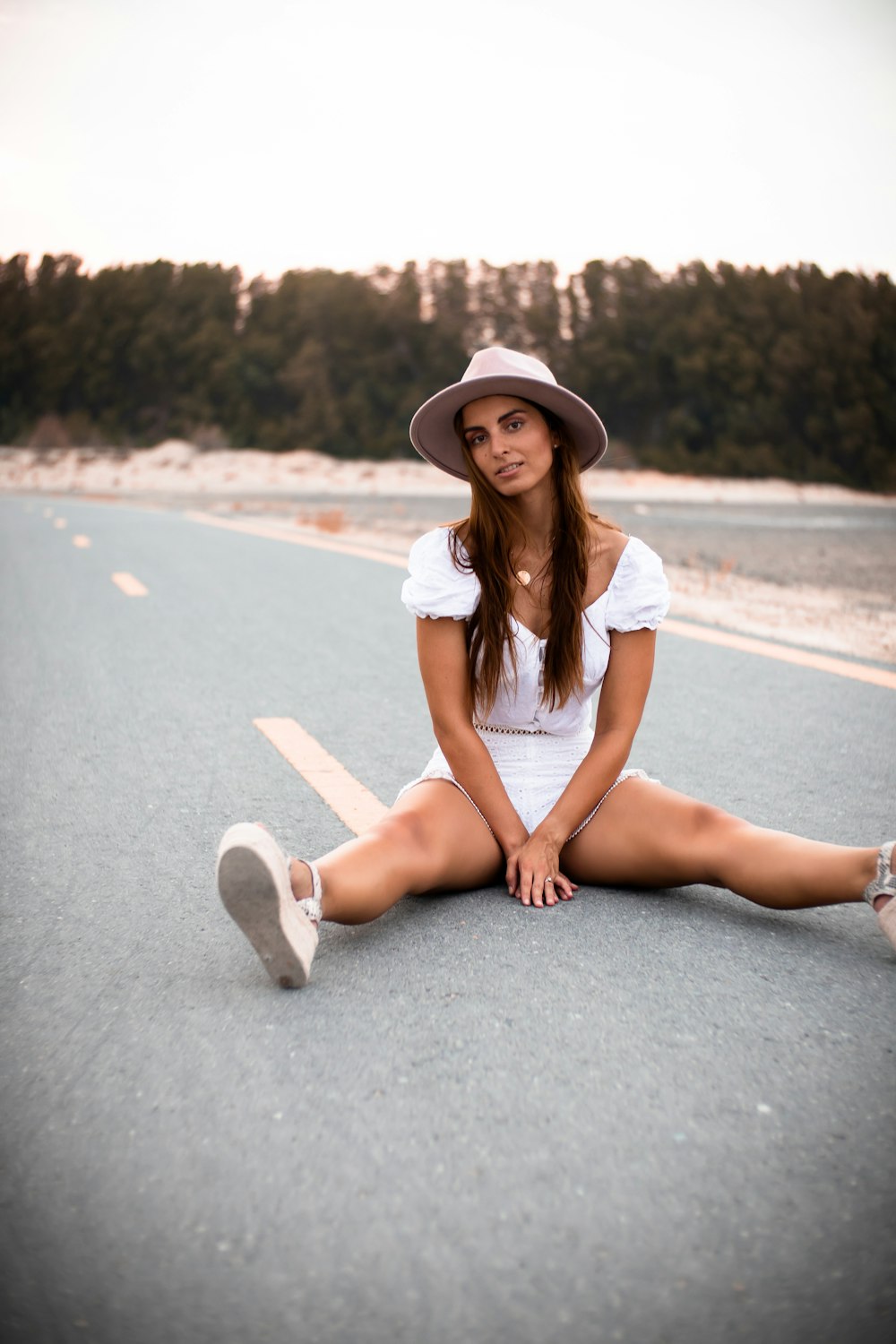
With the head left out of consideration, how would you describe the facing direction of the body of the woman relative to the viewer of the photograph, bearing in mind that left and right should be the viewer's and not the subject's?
facing the viewer

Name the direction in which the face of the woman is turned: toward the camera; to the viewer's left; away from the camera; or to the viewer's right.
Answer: toward the camera
